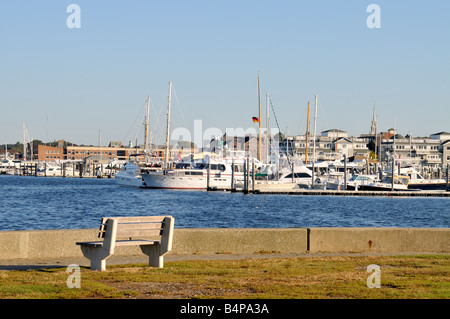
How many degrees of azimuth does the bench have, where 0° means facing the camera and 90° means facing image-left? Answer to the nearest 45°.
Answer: approximately 135°
